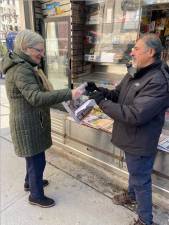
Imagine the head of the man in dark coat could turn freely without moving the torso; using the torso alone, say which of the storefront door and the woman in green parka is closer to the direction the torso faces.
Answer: the woman in green parka

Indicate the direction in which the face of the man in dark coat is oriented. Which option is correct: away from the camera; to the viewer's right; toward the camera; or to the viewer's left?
to the viewer's left

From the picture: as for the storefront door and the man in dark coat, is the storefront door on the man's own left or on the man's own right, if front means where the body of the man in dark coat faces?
on the man's own right

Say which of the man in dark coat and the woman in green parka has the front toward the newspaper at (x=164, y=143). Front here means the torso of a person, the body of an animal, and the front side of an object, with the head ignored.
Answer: the woman in green parka

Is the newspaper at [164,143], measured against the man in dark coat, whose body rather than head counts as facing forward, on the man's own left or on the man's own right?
on the man's own right

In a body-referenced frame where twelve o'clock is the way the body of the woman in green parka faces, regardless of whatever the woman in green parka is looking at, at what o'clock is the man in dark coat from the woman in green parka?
The man in dark coat is roughly at 1 o'clock from the woman in green parka.

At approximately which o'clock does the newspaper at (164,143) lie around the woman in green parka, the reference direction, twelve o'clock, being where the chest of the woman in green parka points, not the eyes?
The newspaper is roughly at 12 o'clock from the woman in green parka.

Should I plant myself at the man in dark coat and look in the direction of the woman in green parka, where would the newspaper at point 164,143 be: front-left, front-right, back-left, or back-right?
back-right

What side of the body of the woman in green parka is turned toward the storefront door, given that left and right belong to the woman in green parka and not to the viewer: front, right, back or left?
left

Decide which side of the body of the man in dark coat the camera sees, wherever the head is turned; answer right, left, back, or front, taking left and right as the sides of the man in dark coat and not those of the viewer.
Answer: left

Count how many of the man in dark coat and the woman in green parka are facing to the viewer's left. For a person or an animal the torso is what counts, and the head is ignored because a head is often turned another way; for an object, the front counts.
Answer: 1

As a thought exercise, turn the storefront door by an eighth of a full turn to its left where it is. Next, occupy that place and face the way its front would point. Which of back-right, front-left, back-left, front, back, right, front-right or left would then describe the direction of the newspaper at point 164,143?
front-left

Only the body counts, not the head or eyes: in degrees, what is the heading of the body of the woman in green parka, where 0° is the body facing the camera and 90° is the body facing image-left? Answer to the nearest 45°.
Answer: approximately 270°
